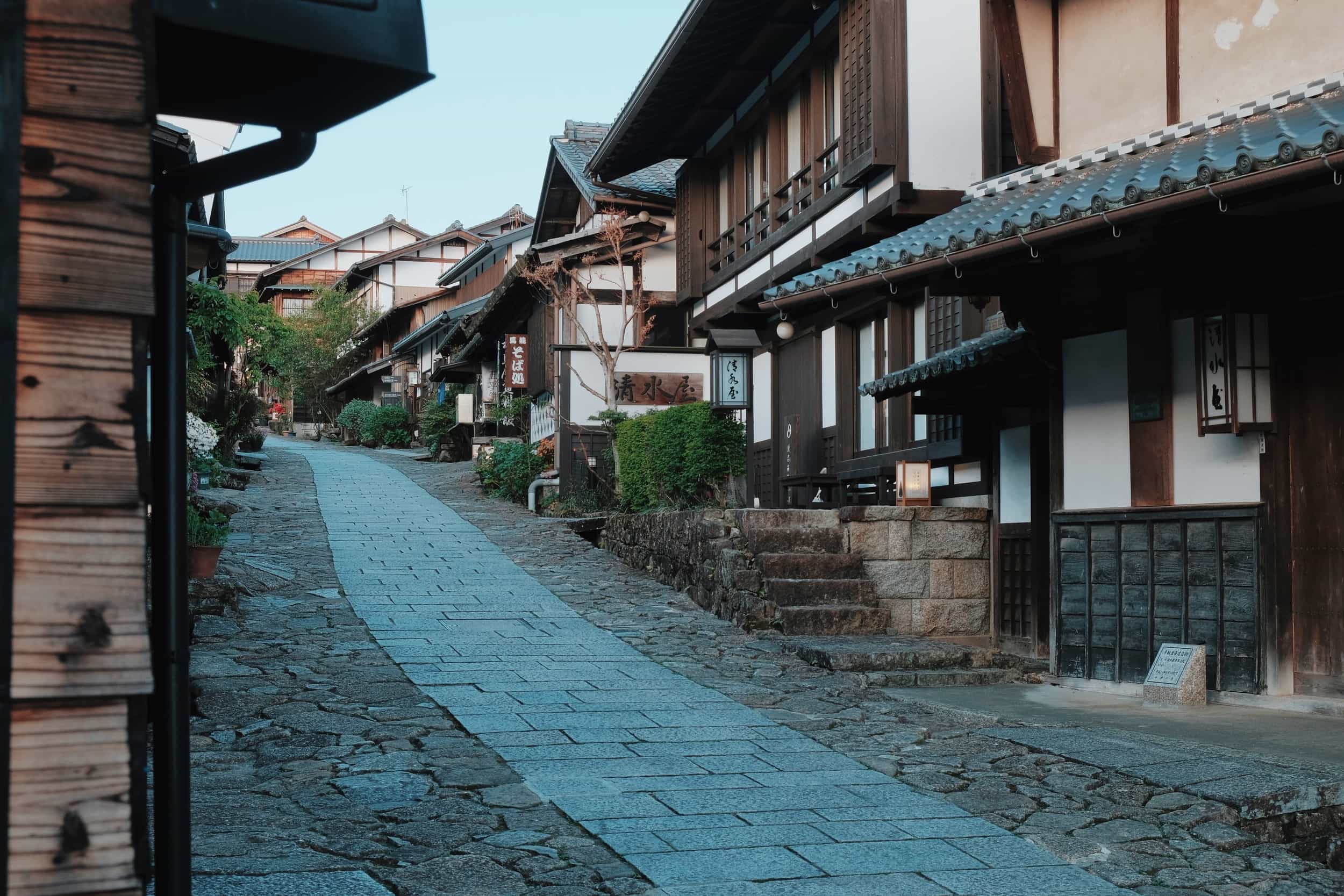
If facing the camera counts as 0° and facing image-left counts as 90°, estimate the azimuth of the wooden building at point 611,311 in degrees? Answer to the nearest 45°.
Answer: approximately 45°

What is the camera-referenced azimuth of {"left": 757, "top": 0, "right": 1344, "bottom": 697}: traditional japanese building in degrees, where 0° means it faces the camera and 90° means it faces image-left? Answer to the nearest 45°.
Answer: approximately 45°

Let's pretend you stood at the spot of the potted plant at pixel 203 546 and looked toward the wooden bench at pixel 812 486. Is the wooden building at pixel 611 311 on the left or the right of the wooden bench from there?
left

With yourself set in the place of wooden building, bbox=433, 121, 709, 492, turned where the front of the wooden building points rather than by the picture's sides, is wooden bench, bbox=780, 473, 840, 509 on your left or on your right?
on your left
